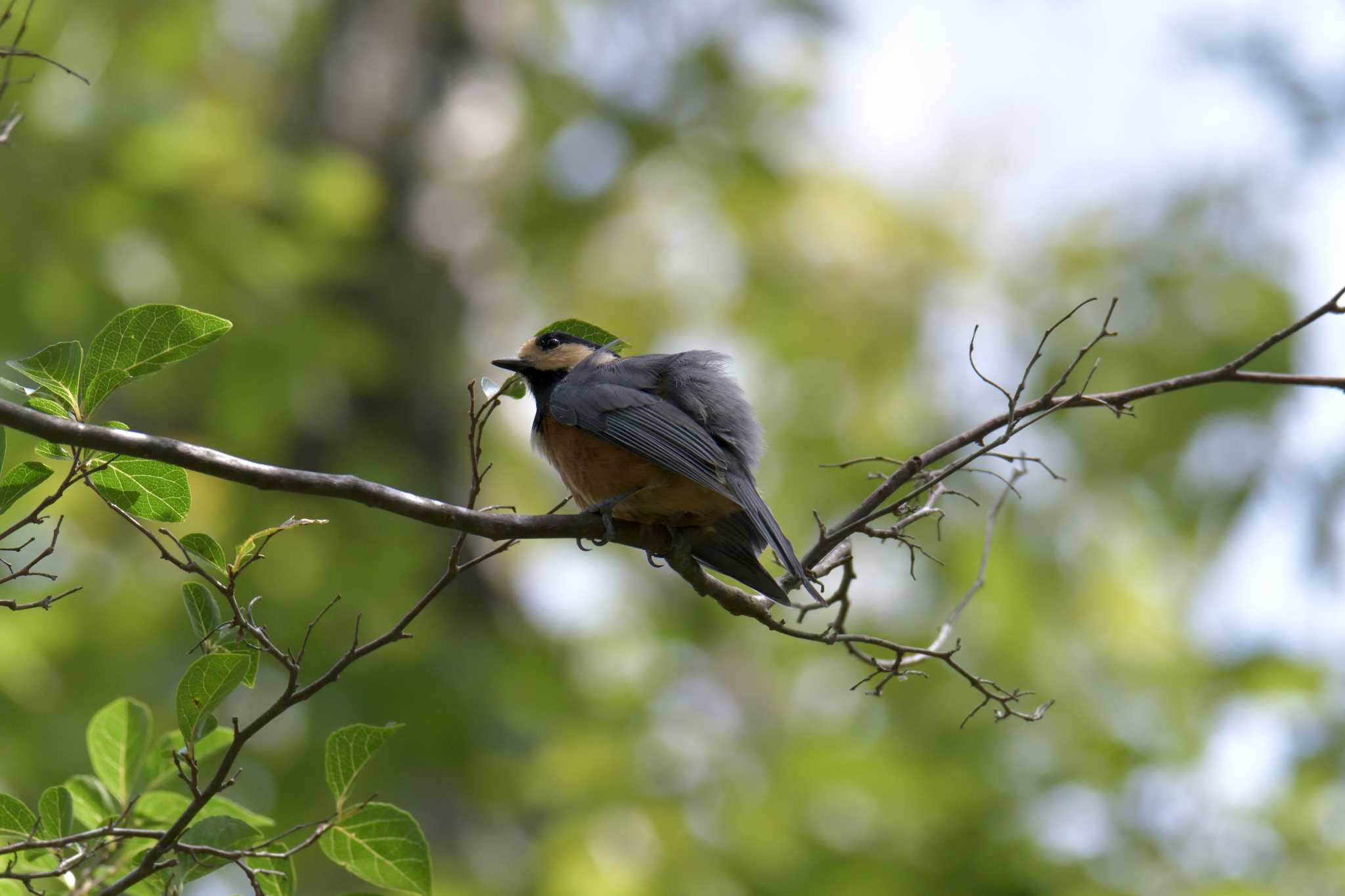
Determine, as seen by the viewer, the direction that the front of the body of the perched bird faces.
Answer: to the viewer's left

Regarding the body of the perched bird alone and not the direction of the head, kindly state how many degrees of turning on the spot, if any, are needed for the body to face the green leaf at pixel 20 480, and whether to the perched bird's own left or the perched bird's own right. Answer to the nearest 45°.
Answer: approximately 45° to the perched bird's own left

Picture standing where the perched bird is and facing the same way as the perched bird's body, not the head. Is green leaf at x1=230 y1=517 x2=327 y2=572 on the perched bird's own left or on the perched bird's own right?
on the perched bird's own left
